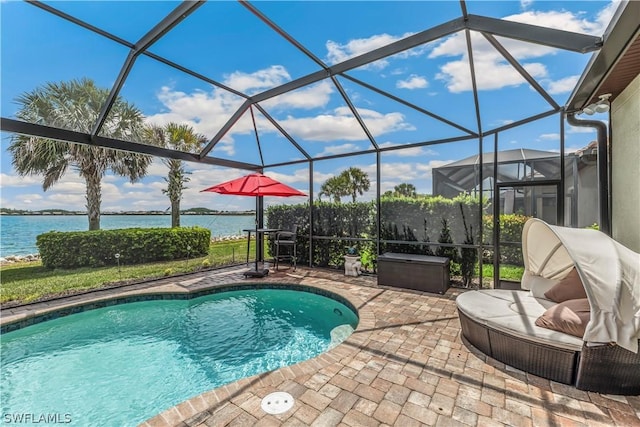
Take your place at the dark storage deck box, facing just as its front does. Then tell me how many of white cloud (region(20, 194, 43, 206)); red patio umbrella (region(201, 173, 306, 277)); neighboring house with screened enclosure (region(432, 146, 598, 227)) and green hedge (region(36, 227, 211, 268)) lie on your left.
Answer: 1

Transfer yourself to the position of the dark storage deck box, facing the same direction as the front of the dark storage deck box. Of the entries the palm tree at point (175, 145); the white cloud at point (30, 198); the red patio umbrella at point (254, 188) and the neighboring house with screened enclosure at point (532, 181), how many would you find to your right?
3

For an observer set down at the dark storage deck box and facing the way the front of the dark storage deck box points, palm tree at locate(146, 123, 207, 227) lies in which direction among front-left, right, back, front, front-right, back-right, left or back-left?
right

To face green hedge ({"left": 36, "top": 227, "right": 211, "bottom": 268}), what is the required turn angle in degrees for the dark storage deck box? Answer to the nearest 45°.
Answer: approximately 90° to its right

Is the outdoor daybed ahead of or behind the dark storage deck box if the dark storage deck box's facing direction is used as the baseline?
ahead

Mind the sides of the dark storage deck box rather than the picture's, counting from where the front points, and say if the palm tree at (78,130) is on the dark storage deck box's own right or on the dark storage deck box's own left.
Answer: on the dark storage deck box's own right

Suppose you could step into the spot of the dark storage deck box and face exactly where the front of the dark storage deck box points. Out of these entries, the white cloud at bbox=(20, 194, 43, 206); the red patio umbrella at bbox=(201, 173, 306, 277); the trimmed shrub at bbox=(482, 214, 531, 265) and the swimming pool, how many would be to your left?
1

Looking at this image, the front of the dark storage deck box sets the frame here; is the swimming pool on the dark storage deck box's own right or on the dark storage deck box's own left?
on the dark storage deck box's own right

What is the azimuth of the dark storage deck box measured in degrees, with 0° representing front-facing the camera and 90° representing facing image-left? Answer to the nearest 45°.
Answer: approximately 0°
